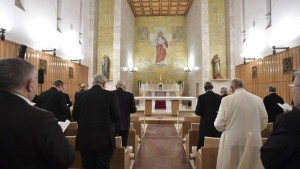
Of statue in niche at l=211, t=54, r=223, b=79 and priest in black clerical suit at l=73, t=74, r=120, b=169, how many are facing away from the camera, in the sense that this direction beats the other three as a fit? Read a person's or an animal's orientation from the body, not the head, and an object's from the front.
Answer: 1

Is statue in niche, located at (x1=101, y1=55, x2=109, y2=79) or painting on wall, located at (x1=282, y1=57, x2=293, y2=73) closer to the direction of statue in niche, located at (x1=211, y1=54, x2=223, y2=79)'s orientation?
the painting on wall

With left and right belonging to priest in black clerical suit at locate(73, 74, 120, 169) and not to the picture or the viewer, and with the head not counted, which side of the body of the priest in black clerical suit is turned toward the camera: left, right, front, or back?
back

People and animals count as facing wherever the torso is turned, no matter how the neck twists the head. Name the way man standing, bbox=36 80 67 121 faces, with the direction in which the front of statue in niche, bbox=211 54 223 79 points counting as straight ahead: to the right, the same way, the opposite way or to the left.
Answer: the opposite way

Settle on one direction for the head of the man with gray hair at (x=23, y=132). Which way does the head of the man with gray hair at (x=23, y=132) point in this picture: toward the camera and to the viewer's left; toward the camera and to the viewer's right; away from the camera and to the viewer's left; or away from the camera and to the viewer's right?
away from the camera and to the viewer's right

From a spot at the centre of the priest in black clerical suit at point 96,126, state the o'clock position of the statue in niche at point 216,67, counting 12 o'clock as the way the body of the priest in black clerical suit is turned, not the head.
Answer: The statue in niche is roughly at 1 o'clock from the priest in black clerical suit.

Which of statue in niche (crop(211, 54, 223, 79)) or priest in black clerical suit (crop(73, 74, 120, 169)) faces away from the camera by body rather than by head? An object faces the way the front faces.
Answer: the priest in black clerical suit

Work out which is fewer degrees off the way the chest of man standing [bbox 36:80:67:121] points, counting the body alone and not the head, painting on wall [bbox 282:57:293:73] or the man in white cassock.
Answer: the painting on wall

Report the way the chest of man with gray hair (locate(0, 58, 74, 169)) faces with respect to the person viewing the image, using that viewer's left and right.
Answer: facing away from the viewer and to the right of the viewer

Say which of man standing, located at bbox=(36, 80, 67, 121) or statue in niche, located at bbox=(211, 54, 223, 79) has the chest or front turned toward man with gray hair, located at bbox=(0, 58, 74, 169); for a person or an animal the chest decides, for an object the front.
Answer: the statue in niche

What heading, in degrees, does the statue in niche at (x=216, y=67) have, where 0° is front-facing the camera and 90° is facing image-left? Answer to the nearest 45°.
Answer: approximately 0°

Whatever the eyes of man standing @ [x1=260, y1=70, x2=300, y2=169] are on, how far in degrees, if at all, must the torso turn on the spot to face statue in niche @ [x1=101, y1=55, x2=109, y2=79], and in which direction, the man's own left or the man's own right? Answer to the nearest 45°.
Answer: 0° — they already face it

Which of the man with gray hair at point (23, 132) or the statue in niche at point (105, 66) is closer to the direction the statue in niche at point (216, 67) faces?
the man with gray hair
